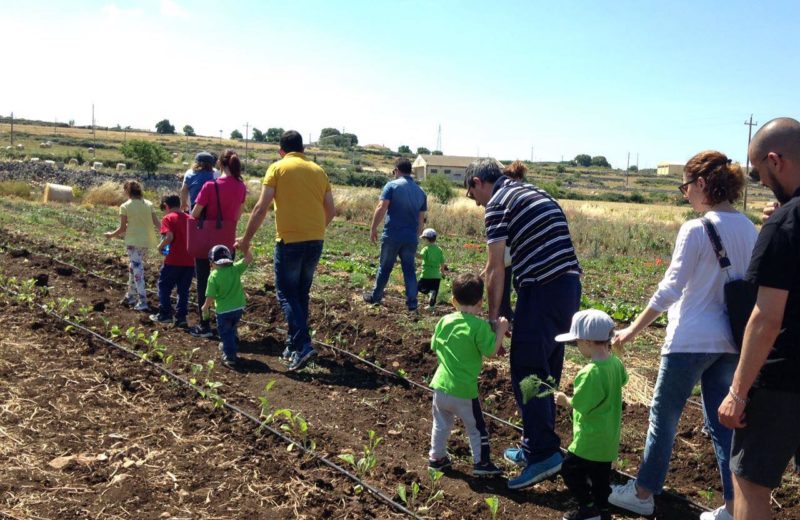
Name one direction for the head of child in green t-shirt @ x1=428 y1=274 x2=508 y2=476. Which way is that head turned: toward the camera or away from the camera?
away from the camera

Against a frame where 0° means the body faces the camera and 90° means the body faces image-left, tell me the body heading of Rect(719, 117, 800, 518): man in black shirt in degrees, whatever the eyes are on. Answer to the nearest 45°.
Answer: approximately 90°

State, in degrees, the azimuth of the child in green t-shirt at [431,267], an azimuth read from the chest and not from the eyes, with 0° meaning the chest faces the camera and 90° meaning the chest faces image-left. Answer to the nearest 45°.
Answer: approximately 135°

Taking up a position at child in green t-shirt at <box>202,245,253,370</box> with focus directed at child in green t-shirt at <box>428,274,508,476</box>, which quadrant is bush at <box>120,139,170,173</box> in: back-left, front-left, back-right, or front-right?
back-left

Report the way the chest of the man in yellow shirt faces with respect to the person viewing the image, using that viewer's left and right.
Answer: facing away from the viewer

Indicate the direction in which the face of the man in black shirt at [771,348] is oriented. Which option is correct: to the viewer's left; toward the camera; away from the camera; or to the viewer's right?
to the viewer's left

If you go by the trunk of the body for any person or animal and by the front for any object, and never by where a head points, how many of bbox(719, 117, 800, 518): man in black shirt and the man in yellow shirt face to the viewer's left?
1

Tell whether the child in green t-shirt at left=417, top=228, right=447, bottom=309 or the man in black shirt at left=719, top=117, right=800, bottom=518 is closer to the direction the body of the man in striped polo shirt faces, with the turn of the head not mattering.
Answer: the child in green t-shirt

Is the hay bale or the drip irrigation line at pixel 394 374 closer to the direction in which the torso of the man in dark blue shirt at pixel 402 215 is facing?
the hay bale
